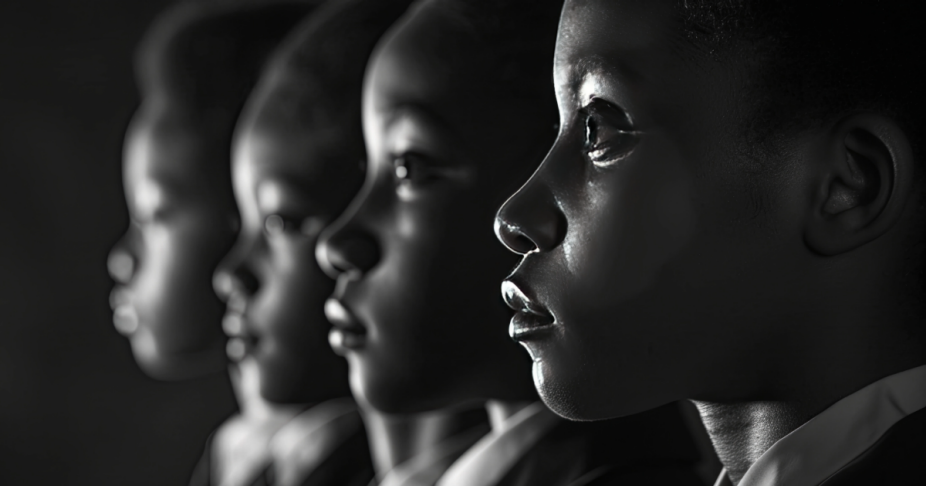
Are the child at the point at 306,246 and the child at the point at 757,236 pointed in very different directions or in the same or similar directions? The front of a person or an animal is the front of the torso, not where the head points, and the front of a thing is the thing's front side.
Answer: same or similar directions

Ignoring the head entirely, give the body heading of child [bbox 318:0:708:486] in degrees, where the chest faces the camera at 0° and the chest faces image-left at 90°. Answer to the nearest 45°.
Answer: approximately 90°

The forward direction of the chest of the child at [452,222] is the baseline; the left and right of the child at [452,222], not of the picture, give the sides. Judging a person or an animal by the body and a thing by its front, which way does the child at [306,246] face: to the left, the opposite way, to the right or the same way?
the same way

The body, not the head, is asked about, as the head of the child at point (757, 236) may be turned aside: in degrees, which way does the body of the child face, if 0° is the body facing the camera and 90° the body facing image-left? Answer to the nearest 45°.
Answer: approximately 90°

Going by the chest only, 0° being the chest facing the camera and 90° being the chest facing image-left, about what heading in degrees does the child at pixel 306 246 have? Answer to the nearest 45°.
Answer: approximately 90°

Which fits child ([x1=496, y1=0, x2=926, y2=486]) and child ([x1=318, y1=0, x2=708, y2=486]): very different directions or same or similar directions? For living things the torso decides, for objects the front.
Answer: same or similar directions

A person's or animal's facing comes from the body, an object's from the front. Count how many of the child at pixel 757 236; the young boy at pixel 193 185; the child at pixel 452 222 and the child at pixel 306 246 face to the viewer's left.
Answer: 4

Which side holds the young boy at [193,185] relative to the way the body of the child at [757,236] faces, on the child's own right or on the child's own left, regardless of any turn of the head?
on the child's own right

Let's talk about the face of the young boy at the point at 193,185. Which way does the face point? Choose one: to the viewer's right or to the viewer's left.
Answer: to the viewer's left

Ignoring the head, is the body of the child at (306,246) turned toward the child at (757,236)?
no

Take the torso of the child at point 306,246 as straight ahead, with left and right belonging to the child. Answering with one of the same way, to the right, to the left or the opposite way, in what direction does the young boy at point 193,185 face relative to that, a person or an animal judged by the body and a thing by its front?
the same way

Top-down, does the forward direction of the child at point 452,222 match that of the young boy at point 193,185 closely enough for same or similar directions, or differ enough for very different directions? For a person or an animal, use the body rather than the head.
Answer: same or similar directions

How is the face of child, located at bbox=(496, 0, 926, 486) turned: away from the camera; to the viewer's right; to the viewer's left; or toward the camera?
to the viewer's left

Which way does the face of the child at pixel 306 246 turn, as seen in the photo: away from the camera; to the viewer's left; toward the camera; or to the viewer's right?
to the viewer's left

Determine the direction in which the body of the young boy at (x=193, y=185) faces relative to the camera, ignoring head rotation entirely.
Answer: to the viewer's left
